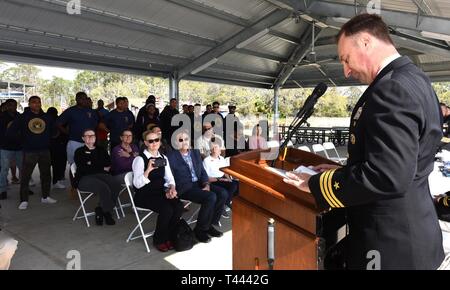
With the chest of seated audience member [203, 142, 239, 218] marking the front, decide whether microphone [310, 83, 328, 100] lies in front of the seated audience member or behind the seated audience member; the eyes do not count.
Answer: in front

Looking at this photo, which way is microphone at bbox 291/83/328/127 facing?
to the viewer's right

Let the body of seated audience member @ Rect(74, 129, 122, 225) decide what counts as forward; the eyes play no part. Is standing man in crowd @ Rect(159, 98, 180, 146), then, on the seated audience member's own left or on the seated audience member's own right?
on the seated audience member's own left

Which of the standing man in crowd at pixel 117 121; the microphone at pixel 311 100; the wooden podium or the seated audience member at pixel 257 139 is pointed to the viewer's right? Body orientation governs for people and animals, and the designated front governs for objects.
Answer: the microphone

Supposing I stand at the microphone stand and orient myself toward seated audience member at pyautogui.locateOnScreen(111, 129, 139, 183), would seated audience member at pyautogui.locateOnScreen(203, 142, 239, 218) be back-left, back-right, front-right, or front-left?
front-right

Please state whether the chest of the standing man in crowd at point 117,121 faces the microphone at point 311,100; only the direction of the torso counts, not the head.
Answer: yes

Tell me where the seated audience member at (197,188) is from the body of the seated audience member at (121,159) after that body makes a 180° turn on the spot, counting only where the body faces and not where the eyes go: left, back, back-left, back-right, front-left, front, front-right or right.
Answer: back

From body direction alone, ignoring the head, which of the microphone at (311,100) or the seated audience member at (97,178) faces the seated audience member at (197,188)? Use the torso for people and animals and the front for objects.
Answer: the seated audience member at (97,178)

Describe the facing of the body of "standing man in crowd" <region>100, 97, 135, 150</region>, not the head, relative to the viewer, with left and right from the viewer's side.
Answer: facing the viewer

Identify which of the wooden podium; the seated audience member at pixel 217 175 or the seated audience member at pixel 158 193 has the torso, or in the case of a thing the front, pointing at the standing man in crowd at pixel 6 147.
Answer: the wooden podium

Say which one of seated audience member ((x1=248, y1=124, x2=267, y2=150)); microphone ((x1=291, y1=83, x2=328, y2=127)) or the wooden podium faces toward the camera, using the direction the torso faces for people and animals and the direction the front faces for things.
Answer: the seated audience member

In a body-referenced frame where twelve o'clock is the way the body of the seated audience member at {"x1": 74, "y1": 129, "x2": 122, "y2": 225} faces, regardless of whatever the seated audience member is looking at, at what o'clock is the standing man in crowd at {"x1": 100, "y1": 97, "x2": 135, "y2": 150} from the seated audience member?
The standing man in crowd is roughly at 8 o'clock from the seated audience member.

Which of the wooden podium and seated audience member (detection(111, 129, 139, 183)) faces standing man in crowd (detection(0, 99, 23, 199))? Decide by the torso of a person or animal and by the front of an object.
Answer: the wooden podium

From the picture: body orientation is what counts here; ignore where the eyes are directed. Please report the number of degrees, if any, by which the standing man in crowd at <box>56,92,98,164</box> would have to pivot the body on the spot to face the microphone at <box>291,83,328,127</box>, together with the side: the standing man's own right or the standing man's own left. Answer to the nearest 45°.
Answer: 0° — they already face it

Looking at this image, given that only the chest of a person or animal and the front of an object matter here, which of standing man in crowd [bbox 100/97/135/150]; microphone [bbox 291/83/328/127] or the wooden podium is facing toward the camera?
the standing man in crowd

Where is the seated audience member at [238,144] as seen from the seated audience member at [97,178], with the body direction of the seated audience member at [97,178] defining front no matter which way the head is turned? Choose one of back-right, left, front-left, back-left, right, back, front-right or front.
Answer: left

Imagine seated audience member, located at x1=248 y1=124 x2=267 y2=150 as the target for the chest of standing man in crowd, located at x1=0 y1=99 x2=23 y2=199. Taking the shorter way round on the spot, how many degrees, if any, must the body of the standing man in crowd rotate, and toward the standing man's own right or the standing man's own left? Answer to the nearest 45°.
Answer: approximately 45° to the standing man's own left

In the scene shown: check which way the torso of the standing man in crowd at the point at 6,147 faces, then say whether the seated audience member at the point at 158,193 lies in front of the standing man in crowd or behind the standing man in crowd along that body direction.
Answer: in front
